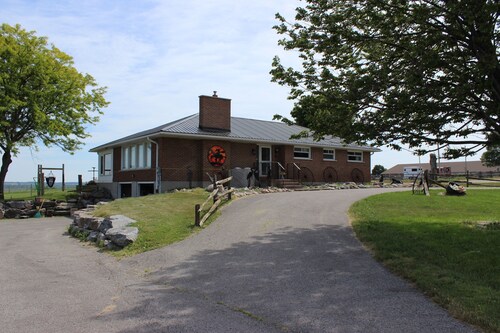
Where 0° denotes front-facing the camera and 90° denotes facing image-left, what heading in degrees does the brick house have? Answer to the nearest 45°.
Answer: approximately 315°

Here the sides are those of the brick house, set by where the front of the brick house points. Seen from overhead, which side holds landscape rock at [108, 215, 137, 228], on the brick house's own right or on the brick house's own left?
on the brick house's own right

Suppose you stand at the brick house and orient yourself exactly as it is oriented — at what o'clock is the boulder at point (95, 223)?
The boulder is roughly at 2 o'clock from the brick house.

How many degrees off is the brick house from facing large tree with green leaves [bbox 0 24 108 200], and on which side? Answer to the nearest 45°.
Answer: approximately 135° to its right

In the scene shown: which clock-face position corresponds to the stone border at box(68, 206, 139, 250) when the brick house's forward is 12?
The stone border is roughly at 2 o'clock from the brick house.

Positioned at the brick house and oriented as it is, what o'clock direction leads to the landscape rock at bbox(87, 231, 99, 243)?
The landscape rock is roughly at 2 o'clock from the brick house.

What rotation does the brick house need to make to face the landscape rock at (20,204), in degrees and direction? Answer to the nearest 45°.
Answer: approximately 135° to its right

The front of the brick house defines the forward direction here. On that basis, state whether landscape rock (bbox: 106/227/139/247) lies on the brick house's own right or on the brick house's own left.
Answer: on the brick house's own right

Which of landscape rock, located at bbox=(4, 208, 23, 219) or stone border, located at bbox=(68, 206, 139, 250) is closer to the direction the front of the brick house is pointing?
the stone border
